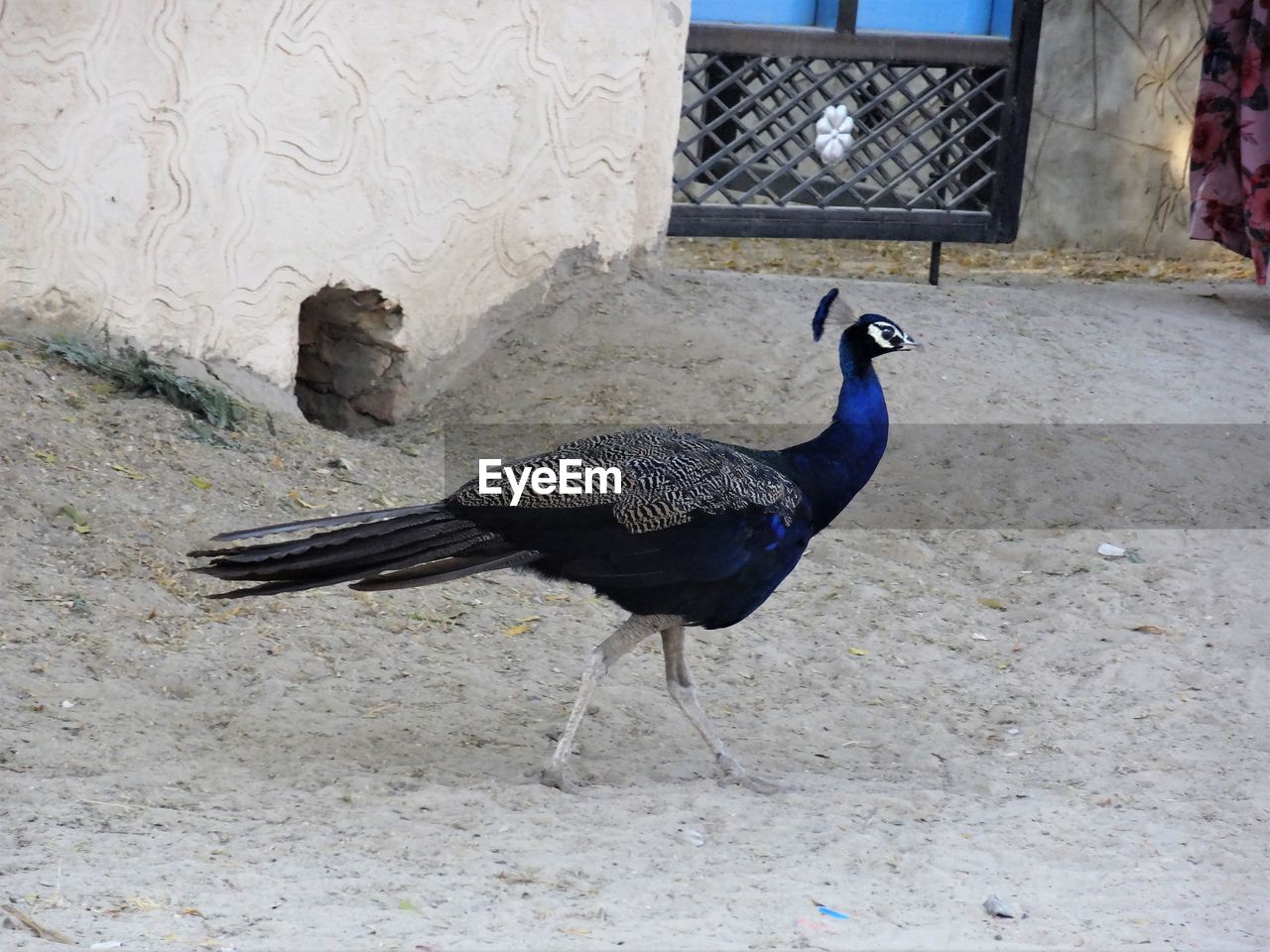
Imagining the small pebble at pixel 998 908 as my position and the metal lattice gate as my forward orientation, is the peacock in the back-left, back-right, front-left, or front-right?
front-left

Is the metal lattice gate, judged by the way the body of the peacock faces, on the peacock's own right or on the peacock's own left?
on the peacock's own left

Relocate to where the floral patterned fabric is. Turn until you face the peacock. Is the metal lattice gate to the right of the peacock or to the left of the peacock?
right

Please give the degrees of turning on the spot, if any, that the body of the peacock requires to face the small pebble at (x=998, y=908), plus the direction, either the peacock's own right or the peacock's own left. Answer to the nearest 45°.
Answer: approximately 45° to the peacock's own right

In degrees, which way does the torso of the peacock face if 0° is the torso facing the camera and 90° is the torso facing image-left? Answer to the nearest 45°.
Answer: approximately 270°

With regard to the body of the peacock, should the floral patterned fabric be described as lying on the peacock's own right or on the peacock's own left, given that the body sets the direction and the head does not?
on the peacock's own left
